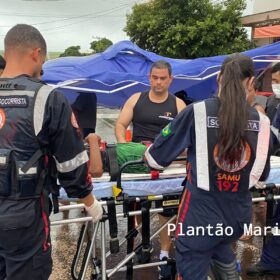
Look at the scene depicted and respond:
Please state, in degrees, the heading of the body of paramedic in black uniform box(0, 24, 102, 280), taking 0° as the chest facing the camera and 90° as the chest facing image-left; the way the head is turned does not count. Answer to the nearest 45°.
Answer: approximately 180°

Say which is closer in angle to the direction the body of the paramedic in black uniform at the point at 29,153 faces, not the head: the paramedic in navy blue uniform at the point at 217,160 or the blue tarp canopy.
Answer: the blue tarp canopy

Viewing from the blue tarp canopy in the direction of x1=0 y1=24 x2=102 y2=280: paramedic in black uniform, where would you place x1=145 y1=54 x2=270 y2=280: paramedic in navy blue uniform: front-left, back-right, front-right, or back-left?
front-left

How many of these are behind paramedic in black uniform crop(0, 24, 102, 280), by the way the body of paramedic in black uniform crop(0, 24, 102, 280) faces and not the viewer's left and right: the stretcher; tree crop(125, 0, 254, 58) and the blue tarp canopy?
0

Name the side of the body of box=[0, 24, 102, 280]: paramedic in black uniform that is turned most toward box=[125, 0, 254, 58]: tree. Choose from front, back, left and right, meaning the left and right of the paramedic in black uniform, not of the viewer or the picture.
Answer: front

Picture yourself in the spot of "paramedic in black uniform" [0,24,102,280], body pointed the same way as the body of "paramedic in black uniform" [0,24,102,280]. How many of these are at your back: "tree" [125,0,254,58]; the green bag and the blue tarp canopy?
0

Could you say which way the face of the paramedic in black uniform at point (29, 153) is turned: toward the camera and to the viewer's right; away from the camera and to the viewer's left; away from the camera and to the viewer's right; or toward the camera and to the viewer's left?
away from the camera and to the viewer's right

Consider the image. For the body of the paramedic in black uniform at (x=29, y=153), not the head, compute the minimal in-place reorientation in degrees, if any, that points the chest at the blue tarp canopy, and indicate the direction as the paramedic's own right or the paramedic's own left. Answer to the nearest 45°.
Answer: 0° — they already face it

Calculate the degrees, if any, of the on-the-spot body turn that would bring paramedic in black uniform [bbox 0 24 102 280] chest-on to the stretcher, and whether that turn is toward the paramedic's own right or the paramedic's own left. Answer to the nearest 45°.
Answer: approximately 45° to the paramedic's own right

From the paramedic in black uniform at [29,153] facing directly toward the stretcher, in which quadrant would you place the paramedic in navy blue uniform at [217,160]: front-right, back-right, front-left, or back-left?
front-right

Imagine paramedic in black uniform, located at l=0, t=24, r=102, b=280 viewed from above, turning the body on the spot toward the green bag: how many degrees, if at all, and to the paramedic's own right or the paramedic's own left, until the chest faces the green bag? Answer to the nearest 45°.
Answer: approximately 45° to the paramedic's own right

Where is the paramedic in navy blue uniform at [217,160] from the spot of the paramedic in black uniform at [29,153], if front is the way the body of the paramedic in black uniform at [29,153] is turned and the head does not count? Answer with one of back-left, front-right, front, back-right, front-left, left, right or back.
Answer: right

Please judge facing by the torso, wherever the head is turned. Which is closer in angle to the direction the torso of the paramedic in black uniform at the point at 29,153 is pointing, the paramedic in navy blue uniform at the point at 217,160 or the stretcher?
the stretcher
